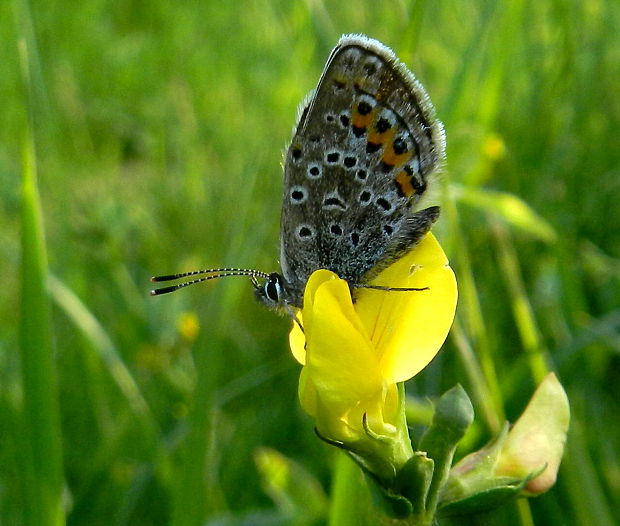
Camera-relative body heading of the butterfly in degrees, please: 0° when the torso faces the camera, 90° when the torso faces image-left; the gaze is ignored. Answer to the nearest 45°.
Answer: approximately 90°
